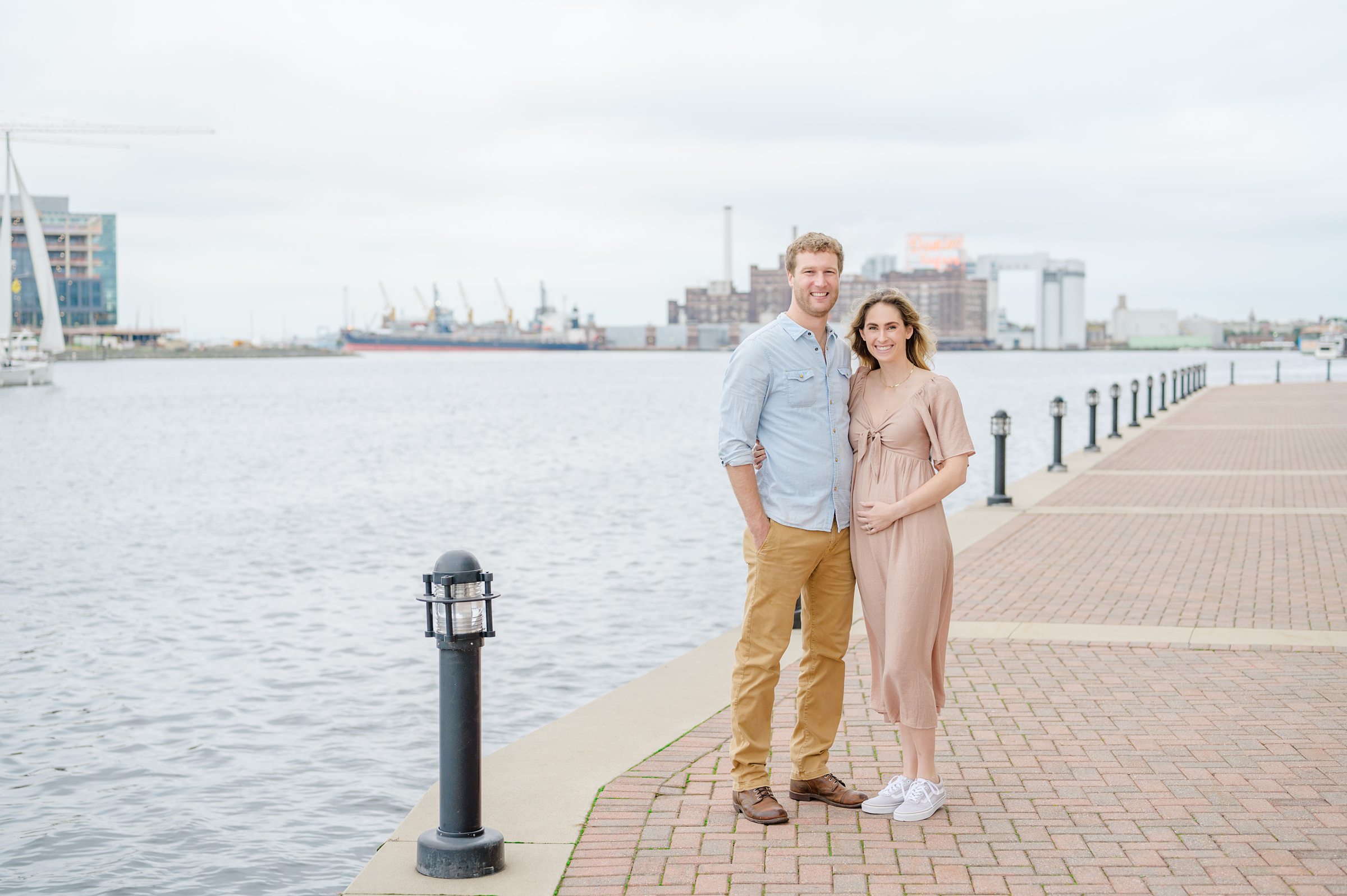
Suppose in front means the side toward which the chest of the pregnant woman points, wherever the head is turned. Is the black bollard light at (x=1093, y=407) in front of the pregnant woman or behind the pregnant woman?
behind

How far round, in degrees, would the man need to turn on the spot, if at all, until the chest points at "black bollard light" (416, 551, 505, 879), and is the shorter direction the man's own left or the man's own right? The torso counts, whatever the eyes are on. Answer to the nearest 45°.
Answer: approximately 90° to the man's own right

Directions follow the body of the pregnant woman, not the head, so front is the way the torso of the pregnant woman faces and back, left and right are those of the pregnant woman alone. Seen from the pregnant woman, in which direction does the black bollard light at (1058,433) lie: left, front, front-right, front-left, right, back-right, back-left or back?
back-right

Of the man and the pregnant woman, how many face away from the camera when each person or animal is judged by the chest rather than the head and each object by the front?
0

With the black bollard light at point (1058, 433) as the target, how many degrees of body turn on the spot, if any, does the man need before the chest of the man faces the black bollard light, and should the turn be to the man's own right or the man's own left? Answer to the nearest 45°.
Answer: approximately 135° to the man's own left

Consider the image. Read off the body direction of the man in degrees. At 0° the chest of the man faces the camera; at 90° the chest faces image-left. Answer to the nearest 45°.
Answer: approximately 315°

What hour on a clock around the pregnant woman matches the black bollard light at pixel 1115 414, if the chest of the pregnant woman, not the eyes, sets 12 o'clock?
The black bollard light is roughly at 5 o'clock from the pregnant woman.

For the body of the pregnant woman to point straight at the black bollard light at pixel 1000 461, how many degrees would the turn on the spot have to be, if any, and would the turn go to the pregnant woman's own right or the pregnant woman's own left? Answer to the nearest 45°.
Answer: approximately 135° to the pregnant woman's own right
